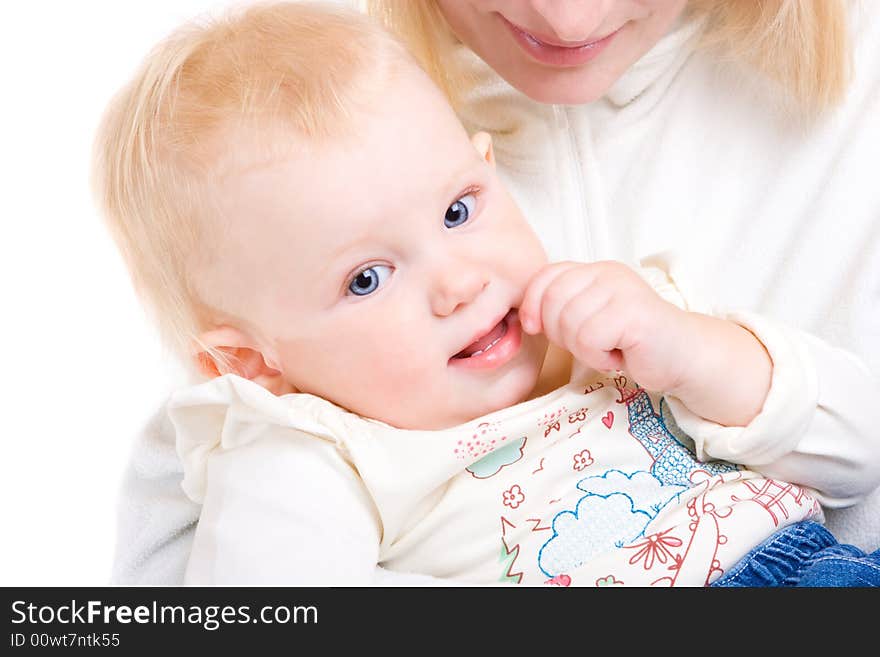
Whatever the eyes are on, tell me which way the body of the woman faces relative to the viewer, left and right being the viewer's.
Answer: facing the viewer
